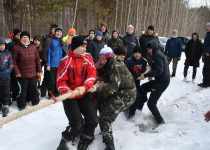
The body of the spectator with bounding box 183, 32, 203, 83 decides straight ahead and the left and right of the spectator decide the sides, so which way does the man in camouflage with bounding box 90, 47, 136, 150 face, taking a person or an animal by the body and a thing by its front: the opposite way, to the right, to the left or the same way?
to the right

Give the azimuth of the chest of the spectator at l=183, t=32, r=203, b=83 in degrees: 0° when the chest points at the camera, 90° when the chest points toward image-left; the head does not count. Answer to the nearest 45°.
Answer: approximately 0°

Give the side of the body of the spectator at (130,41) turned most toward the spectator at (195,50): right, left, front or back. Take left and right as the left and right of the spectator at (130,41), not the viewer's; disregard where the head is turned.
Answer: left

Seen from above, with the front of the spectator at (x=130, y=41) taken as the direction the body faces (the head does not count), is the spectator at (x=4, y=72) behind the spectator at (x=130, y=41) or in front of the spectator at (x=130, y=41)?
in front

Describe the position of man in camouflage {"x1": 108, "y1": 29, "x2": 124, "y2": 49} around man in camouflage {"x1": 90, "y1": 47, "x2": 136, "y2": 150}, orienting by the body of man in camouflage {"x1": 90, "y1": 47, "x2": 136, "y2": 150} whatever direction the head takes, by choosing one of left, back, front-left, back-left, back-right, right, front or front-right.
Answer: right

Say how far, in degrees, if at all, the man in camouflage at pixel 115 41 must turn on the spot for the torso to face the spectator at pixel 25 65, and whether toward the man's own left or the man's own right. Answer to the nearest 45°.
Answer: approximately 45° to the man's own right

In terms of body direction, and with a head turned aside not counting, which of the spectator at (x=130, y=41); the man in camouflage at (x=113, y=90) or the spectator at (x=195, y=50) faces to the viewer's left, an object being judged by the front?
the man in camouflage

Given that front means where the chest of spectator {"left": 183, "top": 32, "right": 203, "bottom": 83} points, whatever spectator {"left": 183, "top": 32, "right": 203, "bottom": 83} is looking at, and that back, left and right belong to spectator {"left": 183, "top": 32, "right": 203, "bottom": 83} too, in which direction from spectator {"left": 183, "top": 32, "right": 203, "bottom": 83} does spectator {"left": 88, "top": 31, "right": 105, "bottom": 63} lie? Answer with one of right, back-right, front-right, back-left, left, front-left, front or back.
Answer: front-right

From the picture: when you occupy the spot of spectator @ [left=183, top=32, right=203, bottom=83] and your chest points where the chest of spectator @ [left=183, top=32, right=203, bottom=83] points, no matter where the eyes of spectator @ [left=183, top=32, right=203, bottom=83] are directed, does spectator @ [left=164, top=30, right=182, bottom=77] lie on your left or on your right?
on your right

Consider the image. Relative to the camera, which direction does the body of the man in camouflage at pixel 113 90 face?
to the viewer's left

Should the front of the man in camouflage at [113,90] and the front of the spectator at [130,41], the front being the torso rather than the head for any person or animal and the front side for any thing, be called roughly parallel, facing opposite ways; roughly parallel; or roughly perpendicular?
roughly perpendicular

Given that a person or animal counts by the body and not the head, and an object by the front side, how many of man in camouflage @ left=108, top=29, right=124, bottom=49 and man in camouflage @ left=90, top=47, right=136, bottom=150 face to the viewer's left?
1

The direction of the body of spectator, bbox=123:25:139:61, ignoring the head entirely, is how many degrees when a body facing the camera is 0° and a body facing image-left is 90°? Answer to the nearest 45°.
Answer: approximately 0°
